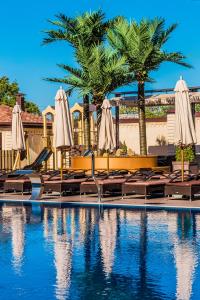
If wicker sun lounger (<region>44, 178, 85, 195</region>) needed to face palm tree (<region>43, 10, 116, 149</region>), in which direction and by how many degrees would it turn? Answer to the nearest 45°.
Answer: approximately 135° to its right

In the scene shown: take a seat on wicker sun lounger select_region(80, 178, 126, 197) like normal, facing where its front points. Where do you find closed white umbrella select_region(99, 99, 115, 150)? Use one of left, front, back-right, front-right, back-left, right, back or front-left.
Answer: back-right

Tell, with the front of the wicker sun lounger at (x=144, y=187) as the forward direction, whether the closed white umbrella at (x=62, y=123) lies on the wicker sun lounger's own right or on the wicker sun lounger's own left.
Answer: on the wicker sun lounger's own right

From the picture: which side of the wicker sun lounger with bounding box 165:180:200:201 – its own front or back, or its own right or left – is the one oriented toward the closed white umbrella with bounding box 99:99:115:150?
right

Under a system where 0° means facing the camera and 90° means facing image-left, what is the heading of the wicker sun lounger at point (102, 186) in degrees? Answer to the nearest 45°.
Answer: approximately 45°

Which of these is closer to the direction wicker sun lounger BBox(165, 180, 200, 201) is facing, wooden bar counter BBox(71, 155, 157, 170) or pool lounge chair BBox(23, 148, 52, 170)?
the pool lounge chair

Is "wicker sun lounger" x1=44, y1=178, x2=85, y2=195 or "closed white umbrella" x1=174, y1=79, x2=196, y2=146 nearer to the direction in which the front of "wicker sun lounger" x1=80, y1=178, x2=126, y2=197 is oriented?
the wicker sun lounger

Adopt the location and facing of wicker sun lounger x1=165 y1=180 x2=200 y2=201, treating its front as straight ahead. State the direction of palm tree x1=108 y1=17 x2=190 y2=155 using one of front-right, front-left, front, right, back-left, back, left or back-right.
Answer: back-right
